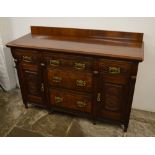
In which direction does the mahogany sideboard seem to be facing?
toward the camera
